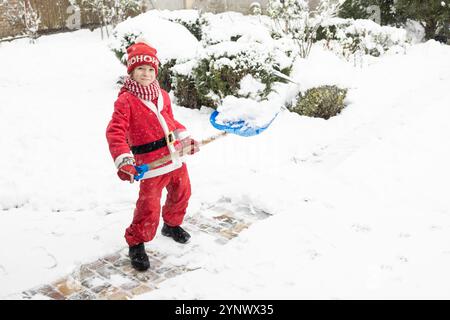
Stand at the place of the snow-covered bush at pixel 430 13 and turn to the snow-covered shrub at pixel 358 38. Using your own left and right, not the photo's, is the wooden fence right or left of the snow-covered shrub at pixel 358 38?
right

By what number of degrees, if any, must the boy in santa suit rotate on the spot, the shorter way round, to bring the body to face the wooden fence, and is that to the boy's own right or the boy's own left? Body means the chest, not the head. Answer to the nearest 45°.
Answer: approximately 135° to the boy's own left

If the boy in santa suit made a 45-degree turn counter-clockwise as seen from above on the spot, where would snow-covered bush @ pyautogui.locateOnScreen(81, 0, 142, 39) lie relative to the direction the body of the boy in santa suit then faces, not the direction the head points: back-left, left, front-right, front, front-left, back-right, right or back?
left

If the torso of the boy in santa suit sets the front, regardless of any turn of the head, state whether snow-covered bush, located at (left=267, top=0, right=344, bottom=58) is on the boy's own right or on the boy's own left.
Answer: on the boy's own left

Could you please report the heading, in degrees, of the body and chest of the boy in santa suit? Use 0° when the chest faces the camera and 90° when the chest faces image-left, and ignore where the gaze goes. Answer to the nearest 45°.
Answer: approximately 315°

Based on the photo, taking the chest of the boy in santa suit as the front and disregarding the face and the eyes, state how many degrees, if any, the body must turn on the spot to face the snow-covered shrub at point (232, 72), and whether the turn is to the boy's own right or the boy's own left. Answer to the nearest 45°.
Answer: approximately 135° to the boy's own left

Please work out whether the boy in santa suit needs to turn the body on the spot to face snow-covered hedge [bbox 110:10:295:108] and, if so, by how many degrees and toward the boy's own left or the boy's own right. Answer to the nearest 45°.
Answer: approximately 135° to the boy's own left

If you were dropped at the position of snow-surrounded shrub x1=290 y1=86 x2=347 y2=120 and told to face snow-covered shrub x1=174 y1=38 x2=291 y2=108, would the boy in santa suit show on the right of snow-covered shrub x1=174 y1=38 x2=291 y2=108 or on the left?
left
